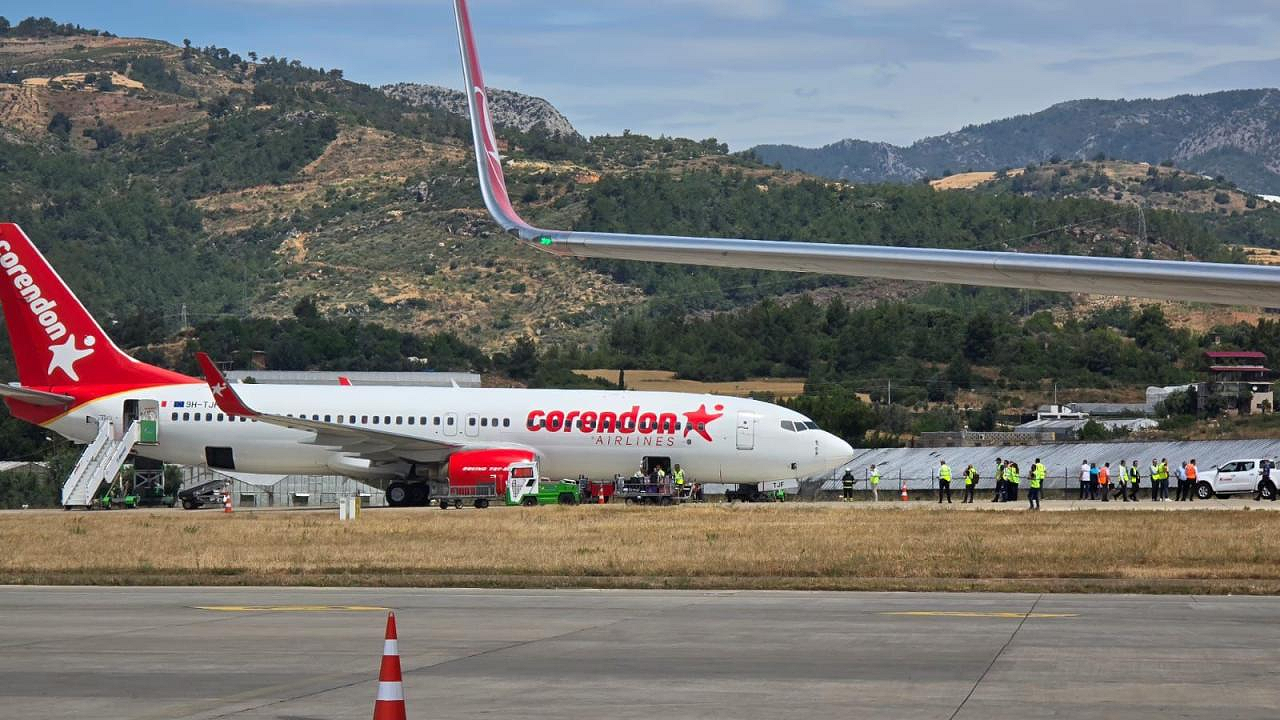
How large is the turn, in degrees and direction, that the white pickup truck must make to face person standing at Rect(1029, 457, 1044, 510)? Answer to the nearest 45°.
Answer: approximately 45° to its left

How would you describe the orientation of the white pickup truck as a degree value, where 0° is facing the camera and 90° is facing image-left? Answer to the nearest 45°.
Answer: approximately 90°

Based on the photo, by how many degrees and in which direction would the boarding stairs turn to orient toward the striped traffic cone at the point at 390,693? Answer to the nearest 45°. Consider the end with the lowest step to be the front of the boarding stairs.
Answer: approximately 45° to its left

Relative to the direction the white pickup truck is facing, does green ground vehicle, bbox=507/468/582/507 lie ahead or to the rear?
ahead

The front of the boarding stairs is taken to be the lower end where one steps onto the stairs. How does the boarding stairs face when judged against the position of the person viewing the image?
facing the viewer and to the left of the viewer

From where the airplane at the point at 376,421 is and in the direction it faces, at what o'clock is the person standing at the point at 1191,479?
The person standing is roughly at 12 o'clock from the airplane.

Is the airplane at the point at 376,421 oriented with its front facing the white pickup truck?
yes

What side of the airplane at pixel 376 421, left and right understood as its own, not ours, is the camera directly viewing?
right

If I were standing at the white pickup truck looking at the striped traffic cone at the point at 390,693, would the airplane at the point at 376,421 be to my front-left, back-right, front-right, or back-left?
front-right

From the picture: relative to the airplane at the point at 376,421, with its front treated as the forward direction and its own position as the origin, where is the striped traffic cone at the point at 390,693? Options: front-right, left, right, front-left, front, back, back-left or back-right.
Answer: right

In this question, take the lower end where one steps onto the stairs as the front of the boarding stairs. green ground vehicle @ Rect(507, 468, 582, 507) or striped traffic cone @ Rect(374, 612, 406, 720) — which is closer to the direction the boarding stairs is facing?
the striped traffic cone

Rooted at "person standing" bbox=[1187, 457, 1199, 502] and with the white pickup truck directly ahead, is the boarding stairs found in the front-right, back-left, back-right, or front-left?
back-left

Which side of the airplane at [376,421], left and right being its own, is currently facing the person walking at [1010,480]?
front

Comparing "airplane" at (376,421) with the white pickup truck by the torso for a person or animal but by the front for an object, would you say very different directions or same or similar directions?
very different directions
